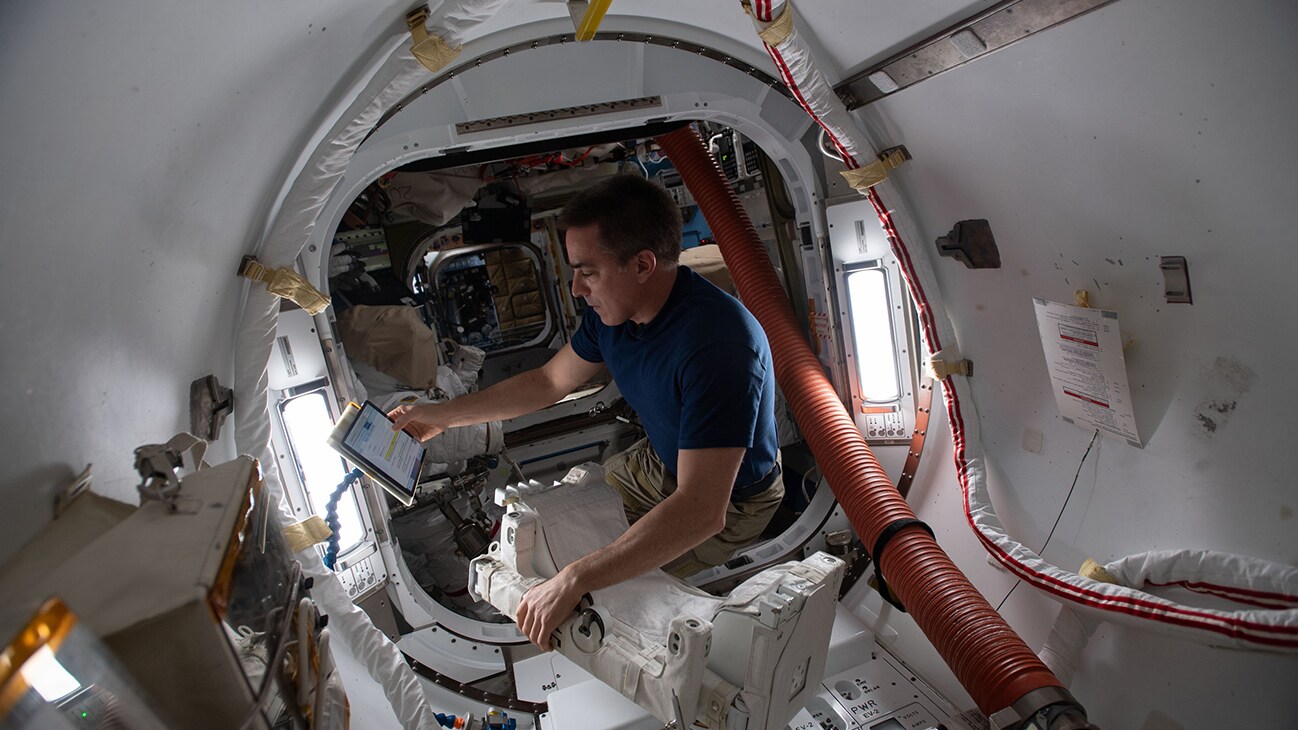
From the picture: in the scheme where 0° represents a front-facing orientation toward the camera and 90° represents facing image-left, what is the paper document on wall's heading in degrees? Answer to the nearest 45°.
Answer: approximately 45°

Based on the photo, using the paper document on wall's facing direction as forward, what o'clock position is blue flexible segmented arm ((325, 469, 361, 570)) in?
The blue flexible segmented arm is roughly at 1 o'clock from the paper document on wall.

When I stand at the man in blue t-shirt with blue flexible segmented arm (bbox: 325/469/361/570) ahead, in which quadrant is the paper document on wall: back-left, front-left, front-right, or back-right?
back-left
